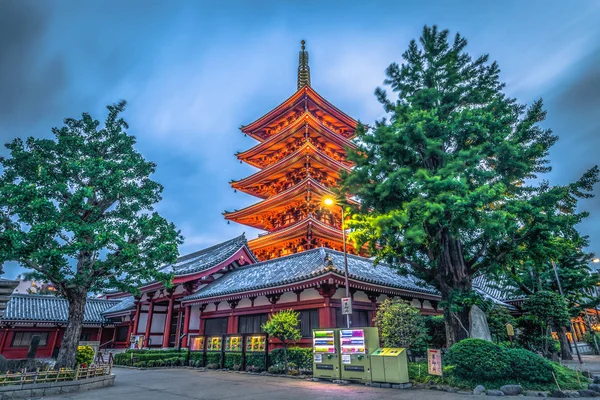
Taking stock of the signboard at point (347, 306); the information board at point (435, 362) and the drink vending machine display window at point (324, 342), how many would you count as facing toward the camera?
3

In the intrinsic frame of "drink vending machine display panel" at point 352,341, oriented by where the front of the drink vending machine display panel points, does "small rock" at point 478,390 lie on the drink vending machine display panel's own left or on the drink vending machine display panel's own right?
on the drink vending machine display panel's own left

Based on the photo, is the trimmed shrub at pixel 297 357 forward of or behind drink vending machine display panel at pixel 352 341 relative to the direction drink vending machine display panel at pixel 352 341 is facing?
behind

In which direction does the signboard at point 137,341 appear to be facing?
toward the camera

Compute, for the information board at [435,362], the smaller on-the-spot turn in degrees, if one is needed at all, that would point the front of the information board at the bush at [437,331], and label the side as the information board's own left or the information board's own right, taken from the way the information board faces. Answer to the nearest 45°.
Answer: approximately 180°

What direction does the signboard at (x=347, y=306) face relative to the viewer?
toward the camera

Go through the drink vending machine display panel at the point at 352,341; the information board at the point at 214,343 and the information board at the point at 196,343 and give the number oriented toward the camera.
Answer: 3

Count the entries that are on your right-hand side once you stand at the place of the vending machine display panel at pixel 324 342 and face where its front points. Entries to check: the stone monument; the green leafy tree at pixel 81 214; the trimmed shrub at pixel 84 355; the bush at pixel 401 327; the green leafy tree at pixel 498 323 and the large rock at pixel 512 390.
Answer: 2

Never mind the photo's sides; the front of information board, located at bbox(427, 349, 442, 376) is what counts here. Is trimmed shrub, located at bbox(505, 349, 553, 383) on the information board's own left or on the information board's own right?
on the information board's own left

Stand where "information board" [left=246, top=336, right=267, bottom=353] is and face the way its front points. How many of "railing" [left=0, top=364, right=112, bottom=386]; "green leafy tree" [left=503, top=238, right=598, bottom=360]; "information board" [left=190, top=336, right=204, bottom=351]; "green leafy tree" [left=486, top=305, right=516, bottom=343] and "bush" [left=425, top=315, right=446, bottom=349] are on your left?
3

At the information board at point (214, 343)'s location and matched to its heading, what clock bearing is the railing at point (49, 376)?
The railing is roughly at 1 o'clock from the information board.
